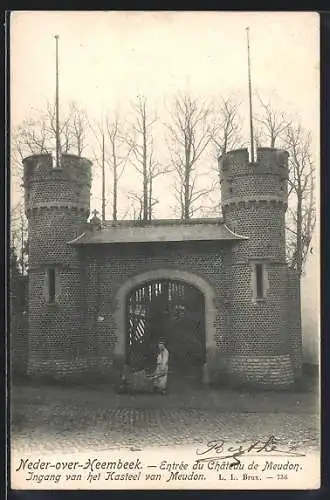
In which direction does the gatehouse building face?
toward the camera
